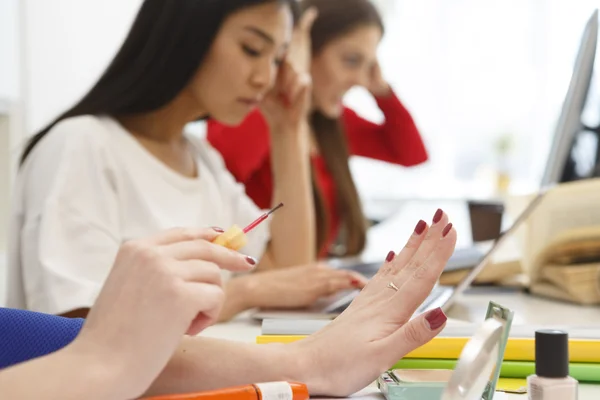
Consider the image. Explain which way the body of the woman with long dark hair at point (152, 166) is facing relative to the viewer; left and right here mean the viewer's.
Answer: facing the viewer and to the right of the viewer

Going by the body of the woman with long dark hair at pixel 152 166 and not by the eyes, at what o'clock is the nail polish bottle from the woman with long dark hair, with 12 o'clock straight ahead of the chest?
The nail polish bottle is roughly at 1 o'clock from the woman with long dark hair.

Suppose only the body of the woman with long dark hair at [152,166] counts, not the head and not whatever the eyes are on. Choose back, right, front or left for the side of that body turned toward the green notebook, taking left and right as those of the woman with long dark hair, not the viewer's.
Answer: front

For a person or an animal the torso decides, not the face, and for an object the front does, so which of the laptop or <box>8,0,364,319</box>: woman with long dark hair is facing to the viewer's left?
the laptop

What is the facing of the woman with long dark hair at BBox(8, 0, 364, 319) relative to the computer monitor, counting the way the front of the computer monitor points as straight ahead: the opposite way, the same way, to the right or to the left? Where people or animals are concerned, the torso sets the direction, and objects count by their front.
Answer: the opposite way

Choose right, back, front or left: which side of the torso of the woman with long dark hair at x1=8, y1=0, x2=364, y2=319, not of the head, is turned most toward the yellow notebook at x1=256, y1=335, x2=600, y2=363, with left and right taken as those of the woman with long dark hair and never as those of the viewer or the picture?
front

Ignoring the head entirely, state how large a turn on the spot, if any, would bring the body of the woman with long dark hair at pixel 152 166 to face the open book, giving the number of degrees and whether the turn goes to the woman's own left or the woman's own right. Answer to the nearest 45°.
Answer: approximately 45° to the woman's own left

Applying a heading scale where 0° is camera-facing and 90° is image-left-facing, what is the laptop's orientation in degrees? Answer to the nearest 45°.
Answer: approximately 90°

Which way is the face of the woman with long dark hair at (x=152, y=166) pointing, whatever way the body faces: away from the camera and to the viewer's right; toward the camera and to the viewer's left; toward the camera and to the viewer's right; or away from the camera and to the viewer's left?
toward the camera and to the viewer's right

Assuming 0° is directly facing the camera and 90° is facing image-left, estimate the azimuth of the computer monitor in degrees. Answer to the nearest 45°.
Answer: approximately 90°

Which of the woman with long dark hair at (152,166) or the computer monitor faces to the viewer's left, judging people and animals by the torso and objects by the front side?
the computer monitor

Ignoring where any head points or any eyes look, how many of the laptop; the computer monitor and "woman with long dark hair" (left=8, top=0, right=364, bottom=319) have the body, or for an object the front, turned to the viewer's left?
2
